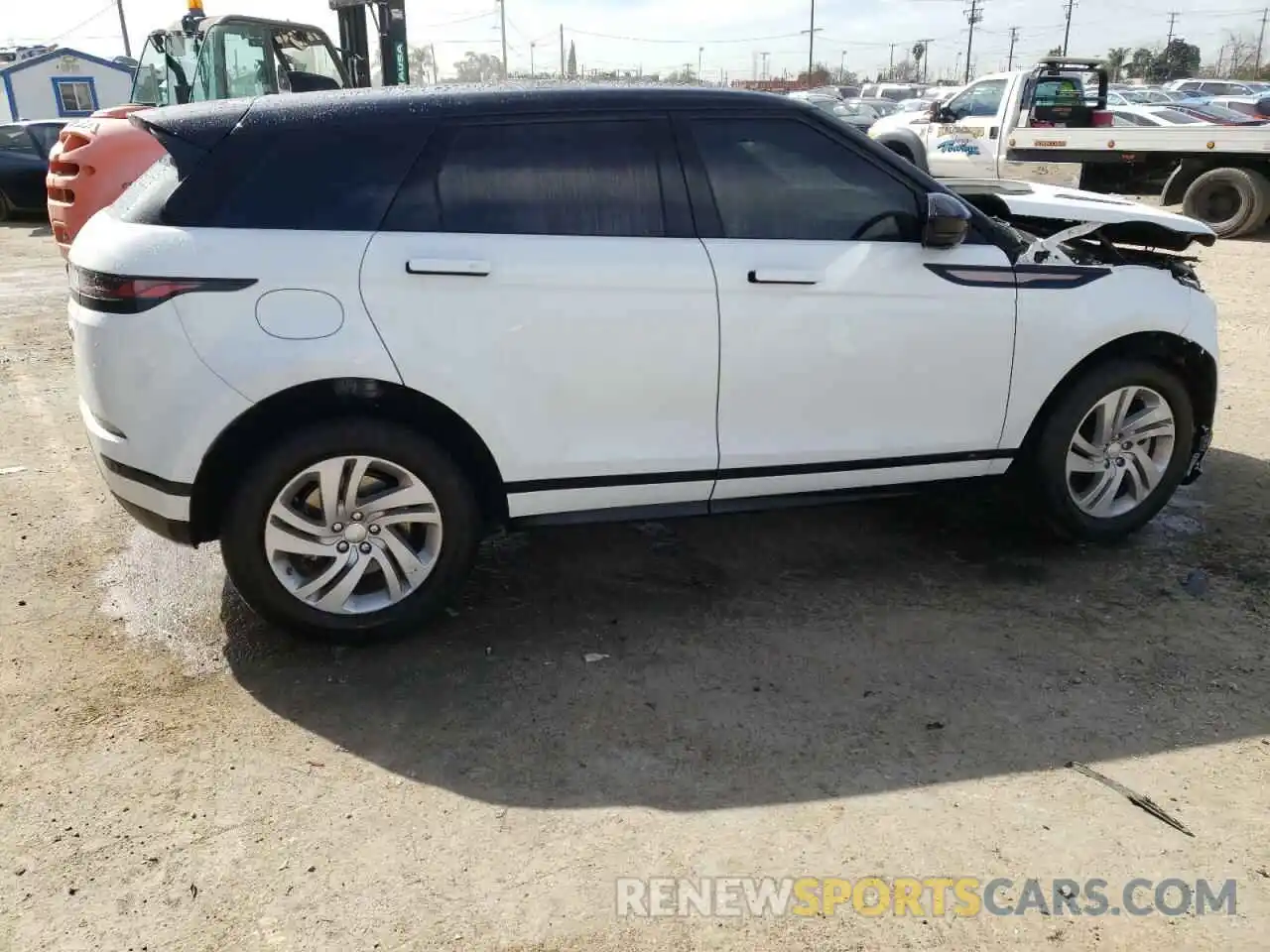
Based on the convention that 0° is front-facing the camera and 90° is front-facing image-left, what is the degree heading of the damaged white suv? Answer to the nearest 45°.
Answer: approximately 270°

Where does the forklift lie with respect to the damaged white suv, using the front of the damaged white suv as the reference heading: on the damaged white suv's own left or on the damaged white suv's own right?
on the damaged white suv's own left

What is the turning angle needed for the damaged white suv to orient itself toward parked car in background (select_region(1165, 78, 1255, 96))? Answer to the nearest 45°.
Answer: approximately 45° to its left

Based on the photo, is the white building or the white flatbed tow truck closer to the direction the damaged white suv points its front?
the white flatbed tow truck

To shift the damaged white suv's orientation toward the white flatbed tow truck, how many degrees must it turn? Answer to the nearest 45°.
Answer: approximately 45° to its left

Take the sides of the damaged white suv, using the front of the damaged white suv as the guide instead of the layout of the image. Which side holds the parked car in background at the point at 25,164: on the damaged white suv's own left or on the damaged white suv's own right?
on the damaged white suv's own left

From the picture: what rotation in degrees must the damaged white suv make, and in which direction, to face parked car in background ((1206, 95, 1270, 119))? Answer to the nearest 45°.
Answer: approximately 45° to its left

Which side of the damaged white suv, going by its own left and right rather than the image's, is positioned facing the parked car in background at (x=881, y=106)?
left
